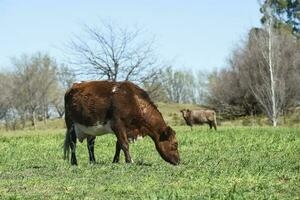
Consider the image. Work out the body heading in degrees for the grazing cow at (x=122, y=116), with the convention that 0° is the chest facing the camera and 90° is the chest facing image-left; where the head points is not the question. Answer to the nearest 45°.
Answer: approximately 270°

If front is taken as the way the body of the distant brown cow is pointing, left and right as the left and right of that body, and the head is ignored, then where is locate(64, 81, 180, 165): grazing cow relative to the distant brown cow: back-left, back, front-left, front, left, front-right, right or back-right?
left

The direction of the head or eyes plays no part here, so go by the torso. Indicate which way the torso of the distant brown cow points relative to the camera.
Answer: to the viewer's left

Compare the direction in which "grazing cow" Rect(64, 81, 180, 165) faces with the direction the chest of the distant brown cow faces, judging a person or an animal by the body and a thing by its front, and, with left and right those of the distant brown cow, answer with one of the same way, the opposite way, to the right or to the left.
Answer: the opposite way

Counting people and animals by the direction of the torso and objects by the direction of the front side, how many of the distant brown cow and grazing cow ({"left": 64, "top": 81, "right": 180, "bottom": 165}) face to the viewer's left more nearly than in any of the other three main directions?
1

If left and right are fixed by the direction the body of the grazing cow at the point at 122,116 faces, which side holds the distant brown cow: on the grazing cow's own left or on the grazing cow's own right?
on the grazing cow's own left
